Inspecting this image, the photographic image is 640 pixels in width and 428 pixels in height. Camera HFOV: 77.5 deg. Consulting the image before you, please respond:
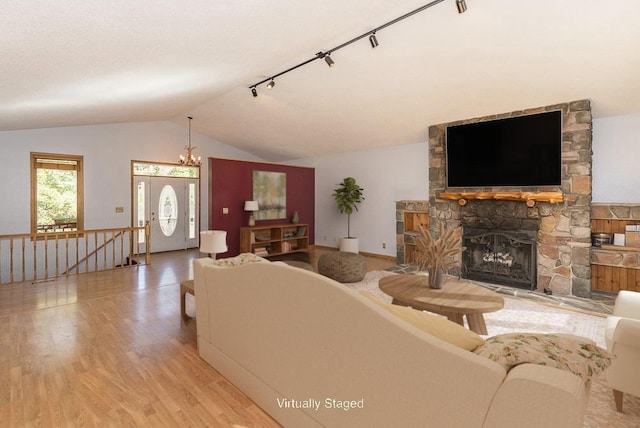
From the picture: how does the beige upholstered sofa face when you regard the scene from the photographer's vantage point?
facing away from the viewer and to the right of the viewer

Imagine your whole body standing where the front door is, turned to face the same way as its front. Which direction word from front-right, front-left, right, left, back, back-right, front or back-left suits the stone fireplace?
front-left

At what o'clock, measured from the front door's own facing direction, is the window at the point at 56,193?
The window is roughly at 2 o'clock from the front door.

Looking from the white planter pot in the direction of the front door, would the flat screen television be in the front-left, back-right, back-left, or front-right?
back-left

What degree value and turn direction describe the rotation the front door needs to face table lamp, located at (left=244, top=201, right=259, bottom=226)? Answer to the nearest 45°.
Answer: approximately 45° to its left

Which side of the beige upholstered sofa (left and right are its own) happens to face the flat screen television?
front

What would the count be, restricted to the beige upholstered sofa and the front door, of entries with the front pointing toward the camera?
1

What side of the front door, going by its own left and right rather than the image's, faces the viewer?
front

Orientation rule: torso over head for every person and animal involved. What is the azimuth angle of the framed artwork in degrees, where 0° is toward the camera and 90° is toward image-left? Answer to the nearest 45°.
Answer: approximately 315°

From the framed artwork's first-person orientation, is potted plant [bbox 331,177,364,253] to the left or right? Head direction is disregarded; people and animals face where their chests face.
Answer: on its left

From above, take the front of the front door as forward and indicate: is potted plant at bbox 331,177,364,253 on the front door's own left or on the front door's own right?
on the front door's own left

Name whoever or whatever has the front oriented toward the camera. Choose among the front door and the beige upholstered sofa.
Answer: the front door

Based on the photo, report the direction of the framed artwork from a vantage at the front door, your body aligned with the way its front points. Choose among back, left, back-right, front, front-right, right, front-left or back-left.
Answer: front-left

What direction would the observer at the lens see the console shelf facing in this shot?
facing the viewer and to the right of the viewer

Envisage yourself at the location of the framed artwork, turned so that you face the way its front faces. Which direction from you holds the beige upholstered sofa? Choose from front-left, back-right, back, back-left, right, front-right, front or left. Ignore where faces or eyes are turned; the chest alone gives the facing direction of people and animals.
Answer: front-right

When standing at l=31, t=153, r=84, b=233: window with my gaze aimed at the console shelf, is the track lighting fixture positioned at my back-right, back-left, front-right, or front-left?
front-right

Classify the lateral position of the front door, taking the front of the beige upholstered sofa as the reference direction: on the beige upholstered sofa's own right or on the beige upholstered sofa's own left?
on the beige upholstered sofa's own left
